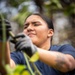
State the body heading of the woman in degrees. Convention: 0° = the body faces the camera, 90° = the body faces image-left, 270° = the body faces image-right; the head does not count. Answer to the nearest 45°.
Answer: approximately 45°
